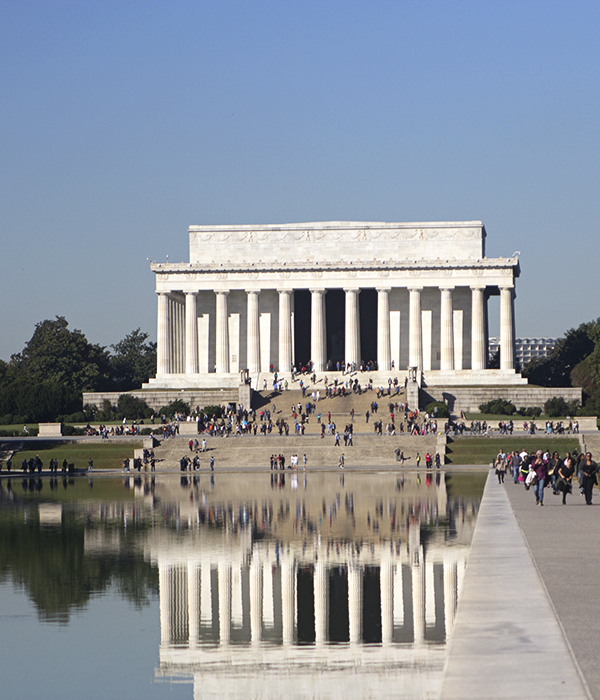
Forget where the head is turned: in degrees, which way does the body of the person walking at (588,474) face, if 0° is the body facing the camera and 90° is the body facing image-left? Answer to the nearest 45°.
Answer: approximately 0°

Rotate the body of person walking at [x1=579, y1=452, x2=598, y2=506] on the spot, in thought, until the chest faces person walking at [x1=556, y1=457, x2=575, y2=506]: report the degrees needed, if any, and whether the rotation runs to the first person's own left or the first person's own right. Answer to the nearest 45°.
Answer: approximately 135° to the first person's own right

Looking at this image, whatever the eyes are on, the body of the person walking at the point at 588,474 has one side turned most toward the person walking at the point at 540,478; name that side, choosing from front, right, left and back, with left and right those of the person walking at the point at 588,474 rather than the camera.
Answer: right
